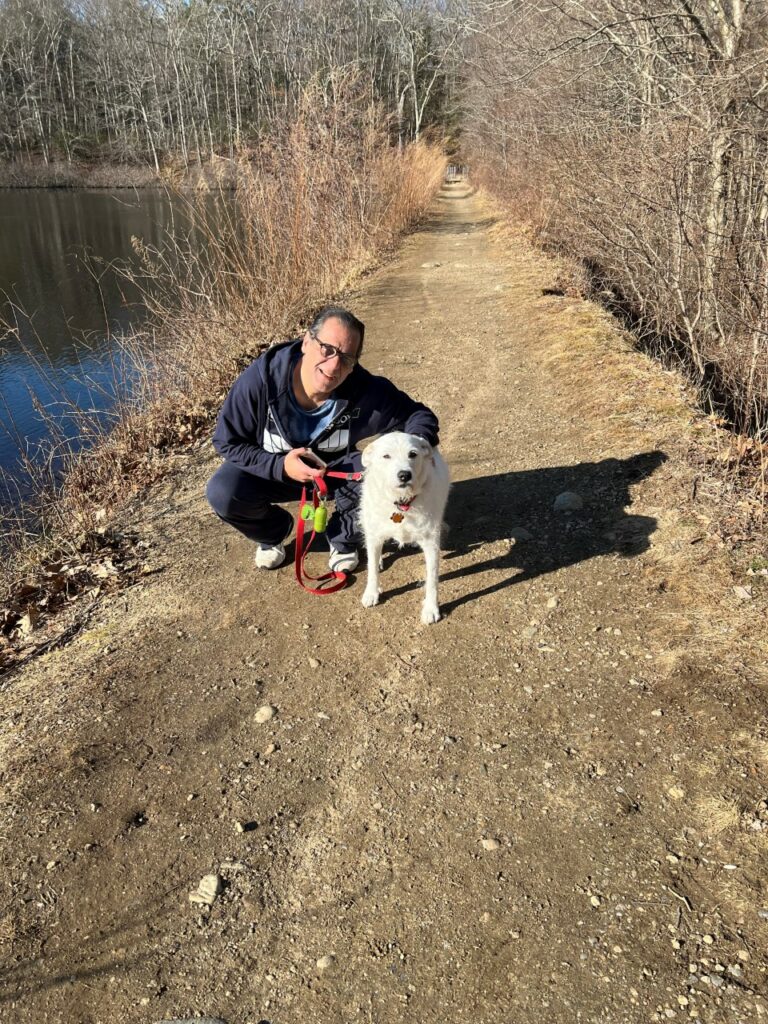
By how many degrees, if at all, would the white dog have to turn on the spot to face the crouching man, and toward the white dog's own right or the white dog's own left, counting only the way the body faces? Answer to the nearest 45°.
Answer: approximately 135° to the white dog's own right

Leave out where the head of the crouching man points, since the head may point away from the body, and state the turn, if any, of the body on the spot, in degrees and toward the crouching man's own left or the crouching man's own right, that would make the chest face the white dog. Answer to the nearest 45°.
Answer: approximately 45° to the crouching man's own left

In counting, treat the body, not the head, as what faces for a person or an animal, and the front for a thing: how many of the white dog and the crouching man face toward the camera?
2

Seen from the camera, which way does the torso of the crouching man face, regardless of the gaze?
toward the camera

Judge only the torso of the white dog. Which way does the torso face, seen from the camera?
toward the camera
